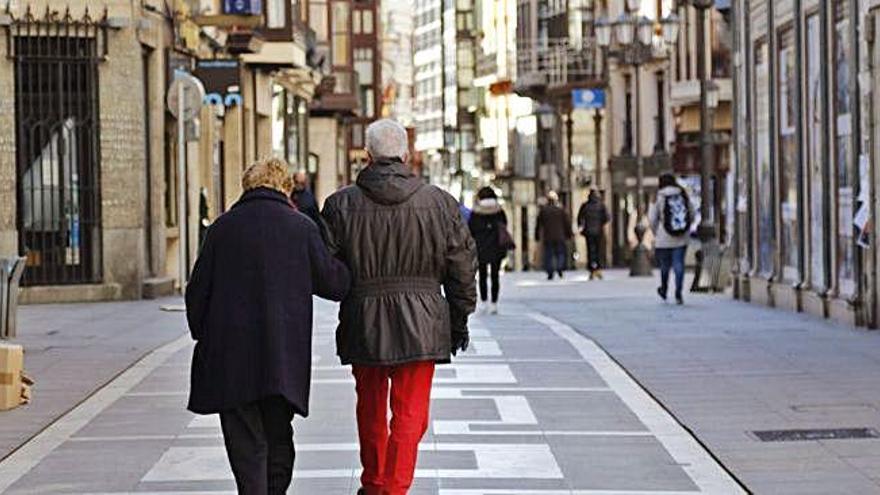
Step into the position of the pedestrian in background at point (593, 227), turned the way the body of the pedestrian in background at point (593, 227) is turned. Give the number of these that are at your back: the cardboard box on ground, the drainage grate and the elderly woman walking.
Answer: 3

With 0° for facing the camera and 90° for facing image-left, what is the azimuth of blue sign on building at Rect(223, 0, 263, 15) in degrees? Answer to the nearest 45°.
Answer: approximately 0°

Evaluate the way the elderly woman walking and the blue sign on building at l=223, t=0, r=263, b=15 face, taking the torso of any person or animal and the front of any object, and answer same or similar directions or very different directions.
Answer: very different directions

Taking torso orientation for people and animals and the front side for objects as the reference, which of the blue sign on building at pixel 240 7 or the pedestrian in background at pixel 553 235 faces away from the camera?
the pedestrian in background

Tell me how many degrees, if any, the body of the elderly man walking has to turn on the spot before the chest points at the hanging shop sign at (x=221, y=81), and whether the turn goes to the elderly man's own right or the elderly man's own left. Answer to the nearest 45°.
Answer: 0° — they already face it

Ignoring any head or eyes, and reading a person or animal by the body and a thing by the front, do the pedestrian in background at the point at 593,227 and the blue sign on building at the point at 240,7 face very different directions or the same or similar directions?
very different directions

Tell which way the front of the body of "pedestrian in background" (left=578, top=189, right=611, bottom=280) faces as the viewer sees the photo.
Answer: away from the camera

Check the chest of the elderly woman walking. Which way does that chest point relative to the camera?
away from the camera

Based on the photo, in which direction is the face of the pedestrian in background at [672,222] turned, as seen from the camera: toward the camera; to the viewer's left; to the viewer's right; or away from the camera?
away from the camera

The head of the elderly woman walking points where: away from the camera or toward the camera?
away from the camera

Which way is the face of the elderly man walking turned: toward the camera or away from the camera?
away from the camera

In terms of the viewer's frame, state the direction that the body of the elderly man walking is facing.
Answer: away from the camera
